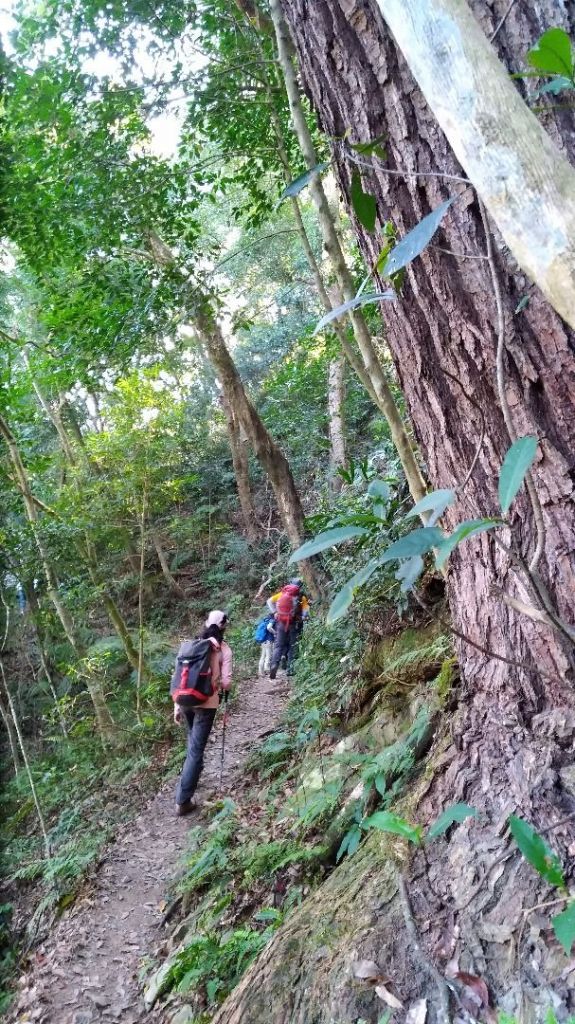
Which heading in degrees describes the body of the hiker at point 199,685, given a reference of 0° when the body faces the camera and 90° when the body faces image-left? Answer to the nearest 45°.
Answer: approximately 225°

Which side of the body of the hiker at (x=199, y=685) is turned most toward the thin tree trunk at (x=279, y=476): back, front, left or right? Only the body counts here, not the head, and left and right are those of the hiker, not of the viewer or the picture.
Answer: front

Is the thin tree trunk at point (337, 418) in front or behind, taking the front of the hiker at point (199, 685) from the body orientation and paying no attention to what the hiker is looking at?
in front

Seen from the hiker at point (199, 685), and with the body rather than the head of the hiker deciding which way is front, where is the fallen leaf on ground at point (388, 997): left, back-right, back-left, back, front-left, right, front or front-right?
back-right

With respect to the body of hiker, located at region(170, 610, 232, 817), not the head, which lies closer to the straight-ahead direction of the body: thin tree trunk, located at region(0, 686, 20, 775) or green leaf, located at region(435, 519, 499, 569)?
the thin tree trunk

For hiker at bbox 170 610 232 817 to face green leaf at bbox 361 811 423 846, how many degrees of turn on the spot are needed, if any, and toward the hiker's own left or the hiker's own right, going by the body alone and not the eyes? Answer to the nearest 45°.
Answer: approximately 135° to the hiker's own right

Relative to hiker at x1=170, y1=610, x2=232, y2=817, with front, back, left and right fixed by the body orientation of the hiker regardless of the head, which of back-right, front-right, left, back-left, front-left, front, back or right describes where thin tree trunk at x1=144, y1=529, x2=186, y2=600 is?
front-left

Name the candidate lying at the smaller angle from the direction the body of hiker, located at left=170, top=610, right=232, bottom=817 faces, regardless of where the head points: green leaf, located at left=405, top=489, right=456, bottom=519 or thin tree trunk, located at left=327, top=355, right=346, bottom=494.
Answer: the thin tree trunk

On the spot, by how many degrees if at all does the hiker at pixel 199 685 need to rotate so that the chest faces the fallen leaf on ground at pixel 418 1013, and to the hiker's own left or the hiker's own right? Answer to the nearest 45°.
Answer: approximately 135° to the hiker's own right

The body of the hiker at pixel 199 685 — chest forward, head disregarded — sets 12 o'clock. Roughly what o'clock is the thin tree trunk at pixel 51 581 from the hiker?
The thin tree trunk is roughly at 10 o'clock from the hiker.

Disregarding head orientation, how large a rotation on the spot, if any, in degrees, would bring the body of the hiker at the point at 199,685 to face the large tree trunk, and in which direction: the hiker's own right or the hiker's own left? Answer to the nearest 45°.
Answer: approximately 135° to the hiker's own right

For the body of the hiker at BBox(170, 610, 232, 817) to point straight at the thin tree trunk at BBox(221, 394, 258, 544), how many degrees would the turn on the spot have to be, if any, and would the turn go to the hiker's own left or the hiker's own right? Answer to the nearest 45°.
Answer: approximately 45° to the hiker's own left

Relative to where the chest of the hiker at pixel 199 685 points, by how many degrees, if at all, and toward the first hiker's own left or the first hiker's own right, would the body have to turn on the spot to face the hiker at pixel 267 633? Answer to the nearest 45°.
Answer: approximately 45° to the first hiker's own left

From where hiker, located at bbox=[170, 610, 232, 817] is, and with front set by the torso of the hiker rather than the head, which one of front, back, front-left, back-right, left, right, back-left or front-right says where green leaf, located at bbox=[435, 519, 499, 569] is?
back-right
